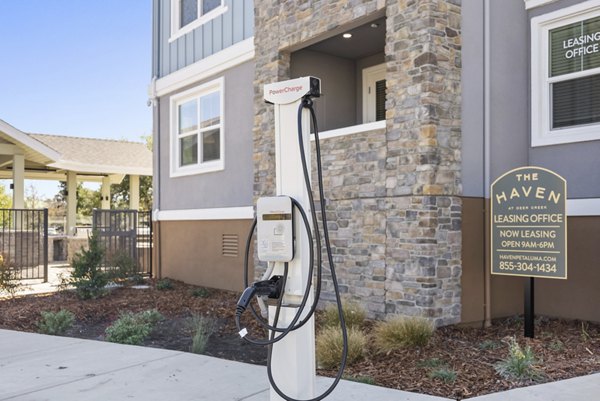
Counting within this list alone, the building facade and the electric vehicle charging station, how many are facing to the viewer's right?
0

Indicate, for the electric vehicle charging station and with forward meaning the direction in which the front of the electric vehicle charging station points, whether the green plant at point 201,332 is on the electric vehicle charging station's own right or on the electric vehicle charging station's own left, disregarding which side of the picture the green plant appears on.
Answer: on the electric vehicle charging station's own right

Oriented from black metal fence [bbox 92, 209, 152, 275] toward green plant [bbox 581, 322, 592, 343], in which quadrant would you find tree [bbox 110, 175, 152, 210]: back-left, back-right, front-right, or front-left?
back-left

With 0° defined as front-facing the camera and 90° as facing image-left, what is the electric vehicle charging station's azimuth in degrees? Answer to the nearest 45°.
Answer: approximately 45°

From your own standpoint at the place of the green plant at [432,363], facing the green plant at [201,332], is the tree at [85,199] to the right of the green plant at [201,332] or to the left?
right

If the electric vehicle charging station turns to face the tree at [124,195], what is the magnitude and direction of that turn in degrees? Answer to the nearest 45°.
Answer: approximately 135° to its right

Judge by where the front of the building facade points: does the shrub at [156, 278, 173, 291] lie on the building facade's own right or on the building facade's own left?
on the building facade's own right

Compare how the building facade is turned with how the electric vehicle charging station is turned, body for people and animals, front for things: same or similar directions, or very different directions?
same or similar directions

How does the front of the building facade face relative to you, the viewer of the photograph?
facing the viewer and to the left of the viewer

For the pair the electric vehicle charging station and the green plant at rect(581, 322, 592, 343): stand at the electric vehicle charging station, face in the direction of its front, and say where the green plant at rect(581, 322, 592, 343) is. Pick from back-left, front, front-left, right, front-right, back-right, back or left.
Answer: back

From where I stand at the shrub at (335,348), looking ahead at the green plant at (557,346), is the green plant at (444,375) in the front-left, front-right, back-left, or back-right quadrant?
front-right
